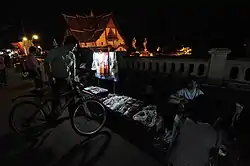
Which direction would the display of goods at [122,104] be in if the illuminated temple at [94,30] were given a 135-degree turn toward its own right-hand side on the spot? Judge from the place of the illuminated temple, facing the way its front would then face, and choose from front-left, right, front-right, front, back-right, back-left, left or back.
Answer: left

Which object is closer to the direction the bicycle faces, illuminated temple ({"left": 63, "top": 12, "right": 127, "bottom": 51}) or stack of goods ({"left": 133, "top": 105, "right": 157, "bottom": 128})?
the stack of goods

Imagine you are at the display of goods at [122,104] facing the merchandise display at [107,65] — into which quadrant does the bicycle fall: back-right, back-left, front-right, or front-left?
back-left

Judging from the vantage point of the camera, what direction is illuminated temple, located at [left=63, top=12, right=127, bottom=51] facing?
facing the viewer and to the right of the viewer

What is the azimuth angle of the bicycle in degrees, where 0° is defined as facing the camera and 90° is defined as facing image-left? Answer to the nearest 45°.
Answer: approximately 270°

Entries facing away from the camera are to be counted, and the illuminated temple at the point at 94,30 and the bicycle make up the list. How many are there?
0

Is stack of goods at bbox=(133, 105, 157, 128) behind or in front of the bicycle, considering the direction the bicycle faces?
in front

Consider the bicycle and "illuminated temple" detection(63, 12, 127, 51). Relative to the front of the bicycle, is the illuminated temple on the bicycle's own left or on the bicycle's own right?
on the bicycle's own left

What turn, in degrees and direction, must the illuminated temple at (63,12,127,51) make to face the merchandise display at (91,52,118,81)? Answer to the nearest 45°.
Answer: approximately 45° to its right

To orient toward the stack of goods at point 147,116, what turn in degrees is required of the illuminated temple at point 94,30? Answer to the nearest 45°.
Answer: approximately 45° to its right

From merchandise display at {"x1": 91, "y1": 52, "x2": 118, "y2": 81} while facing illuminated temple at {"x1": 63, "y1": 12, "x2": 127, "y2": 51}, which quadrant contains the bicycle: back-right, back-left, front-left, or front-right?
back-left

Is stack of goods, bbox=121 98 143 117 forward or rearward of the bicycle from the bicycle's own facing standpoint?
forward
